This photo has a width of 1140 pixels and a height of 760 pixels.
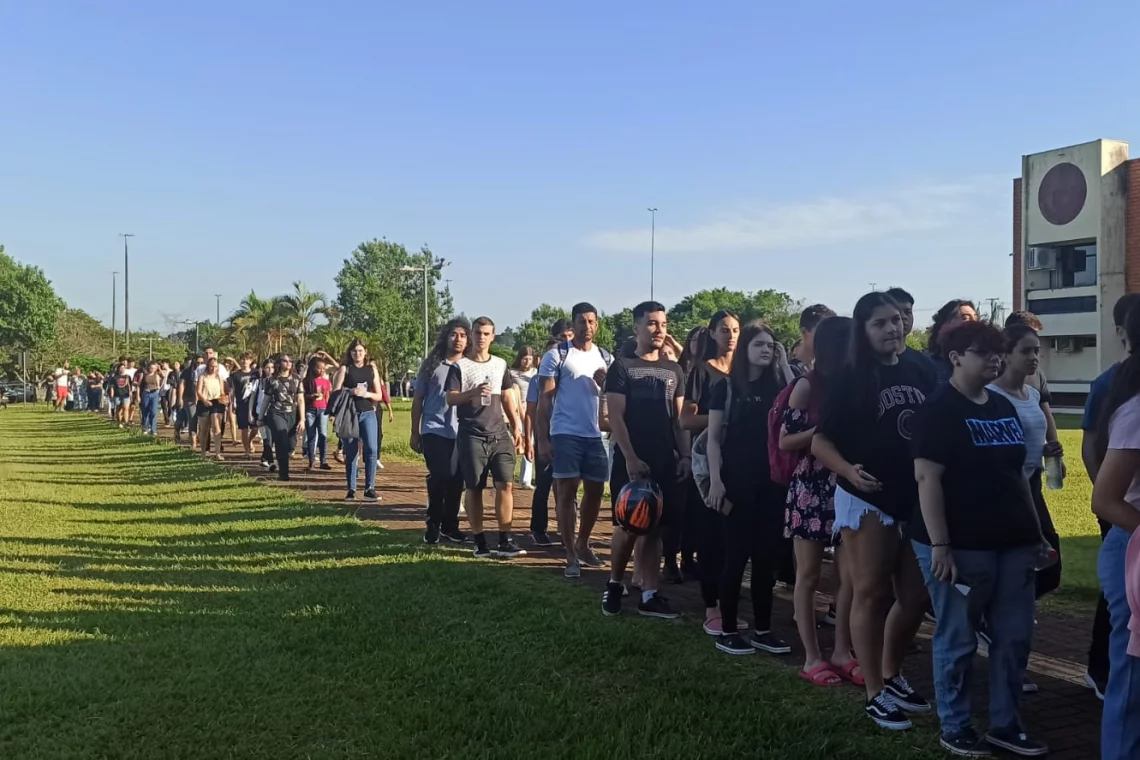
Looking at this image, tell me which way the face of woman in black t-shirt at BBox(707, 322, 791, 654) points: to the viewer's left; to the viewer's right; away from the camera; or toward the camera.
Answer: toward the camera

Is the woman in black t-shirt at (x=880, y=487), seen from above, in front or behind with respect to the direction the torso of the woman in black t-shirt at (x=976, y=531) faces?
behind

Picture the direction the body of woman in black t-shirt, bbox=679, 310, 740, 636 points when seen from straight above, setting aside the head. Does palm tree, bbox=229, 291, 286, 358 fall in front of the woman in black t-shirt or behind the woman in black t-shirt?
behind

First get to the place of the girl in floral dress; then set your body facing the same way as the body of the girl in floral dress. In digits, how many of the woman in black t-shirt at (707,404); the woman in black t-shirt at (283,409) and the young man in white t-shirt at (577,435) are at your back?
3

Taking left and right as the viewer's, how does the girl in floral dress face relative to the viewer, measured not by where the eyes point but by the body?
facing the viewer and to the right of the viewer

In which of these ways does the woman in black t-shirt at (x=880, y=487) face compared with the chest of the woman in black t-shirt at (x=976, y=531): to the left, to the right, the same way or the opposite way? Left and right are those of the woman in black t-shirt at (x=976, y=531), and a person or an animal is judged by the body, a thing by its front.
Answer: the same way

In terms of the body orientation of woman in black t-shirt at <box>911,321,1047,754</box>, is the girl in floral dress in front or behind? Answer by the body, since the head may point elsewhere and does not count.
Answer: behind

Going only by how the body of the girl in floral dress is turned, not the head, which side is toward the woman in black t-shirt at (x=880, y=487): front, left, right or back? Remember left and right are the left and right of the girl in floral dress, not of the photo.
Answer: front

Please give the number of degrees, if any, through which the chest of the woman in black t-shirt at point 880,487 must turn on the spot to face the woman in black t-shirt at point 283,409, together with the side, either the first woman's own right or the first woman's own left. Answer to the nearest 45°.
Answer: approximately 180°

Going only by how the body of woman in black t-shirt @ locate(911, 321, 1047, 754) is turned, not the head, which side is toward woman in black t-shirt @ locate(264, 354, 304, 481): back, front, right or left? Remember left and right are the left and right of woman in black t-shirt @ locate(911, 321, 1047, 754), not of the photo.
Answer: back

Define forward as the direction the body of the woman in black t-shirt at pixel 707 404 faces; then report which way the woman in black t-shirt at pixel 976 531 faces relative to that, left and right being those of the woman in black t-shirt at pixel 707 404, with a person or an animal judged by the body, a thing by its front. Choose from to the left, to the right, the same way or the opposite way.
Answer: the same way

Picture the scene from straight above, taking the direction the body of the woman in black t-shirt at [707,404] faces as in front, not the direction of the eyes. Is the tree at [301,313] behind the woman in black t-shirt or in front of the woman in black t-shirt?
behind

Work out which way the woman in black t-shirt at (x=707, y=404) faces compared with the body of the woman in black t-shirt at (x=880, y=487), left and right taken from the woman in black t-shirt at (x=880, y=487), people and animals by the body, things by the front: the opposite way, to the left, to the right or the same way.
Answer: the same way

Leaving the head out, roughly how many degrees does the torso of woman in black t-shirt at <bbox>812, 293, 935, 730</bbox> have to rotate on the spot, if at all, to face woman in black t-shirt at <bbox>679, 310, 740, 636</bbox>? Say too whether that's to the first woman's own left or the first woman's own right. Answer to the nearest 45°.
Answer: approximately 180°

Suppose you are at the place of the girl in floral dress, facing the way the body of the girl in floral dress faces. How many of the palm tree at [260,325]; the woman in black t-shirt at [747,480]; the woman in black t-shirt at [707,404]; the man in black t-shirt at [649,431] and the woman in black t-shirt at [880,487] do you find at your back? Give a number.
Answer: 4
